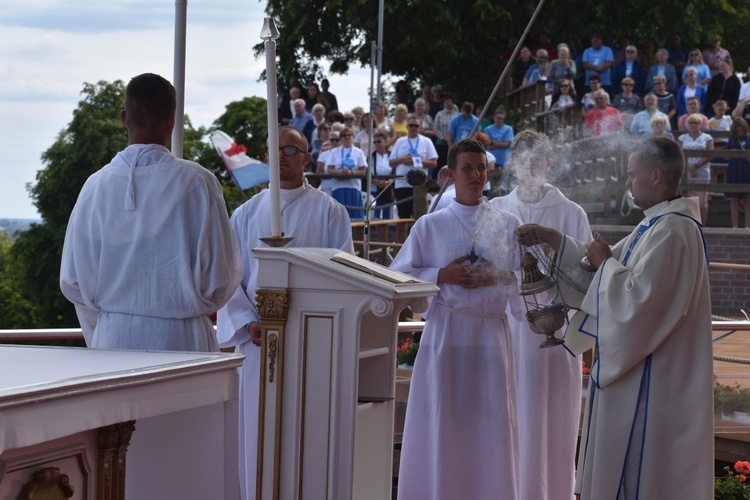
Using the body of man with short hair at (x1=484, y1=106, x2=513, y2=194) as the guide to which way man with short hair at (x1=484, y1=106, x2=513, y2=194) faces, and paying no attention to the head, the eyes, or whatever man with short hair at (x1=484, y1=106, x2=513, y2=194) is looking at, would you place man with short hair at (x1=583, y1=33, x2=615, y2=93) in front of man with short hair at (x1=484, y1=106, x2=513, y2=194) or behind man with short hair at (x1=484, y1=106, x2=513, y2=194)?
behind

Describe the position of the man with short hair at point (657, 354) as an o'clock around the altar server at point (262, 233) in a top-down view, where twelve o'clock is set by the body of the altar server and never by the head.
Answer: The man with short hair is roughly at 10 o'clock from the altar server.

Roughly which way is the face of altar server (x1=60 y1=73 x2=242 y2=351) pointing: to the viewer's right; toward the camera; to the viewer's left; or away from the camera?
away from the camera

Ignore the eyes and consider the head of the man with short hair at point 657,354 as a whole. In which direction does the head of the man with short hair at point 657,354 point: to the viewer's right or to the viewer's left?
to the viewer's left

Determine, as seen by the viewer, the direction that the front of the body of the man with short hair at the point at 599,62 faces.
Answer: toward the camera

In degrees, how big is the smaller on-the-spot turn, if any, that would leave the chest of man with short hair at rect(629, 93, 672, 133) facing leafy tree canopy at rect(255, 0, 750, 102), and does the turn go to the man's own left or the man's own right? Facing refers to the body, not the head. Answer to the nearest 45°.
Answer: approximately 135° to the man's own right

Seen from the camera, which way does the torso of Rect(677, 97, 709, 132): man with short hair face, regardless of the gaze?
toward the camera

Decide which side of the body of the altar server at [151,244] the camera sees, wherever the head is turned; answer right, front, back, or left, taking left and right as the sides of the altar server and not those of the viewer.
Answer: back

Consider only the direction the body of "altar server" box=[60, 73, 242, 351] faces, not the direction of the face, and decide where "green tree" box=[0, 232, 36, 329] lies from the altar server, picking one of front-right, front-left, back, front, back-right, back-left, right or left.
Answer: front

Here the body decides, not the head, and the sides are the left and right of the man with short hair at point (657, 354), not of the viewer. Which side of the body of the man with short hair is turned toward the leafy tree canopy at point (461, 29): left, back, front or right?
right

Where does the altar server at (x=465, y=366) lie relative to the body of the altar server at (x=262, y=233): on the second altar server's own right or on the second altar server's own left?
on the second altar server's own left

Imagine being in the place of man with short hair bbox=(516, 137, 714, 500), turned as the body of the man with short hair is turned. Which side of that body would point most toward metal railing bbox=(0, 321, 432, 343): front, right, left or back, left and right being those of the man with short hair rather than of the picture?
front

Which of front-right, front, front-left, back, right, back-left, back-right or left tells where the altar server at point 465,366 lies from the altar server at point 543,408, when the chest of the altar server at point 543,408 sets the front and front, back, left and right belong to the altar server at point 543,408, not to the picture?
front-right

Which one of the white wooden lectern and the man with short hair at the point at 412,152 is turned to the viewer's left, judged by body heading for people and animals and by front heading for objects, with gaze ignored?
the white wooden lectern

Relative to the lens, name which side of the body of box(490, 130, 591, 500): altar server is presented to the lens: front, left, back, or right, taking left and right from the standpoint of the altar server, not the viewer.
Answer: front

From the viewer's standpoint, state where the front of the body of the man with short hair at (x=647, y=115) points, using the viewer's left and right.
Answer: facing the viewer

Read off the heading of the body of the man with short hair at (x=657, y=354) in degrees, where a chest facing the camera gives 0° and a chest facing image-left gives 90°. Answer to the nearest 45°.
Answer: approximately 90°

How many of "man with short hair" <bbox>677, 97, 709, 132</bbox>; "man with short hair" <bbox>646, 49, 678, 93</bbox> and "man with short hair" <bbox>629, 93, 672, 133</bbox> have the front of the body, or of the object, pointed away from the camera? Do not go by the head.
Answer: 0

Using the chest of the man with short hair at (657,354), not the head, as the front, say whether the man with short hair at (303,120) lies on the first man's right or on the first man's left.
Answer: on the first man's right

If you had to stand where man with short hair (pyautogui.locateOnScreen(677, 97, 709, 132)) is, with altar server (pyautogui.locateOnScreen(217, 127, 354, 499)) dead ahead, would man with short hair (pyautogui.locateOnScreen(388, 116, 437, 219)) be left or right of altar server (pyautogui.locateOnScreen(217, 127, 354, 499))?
right

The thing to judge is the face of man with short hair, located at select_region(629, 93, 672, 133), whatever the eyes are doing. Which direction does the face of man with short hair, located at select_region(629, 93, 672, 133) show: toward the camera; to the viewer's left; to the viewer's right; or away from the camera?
toward the camera

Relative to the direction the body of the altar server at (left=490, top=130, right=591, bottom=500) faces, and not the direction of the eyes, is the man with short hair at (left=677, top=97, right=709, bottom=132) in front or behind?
behind
